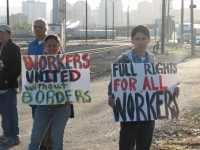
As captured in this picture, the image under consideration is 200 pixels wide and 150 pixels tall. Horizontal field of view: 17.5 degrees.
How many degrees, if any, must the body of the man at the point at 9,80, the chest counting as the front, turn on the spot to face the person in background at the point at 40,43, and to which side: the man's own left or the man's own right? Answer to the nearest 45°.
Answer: approximately 90° to the man's own left

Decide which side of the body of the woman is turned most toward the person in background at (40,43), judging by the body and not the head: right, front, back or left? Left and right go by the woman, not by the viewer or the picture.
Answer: back

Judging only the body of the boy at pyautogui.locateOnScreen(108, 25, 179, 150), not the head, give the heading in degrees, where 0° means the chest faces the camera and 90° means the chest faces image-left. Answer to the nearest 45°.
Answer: approximately 0°

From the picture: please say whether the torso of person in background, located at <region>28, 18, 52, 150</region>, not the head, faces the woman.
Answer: yes

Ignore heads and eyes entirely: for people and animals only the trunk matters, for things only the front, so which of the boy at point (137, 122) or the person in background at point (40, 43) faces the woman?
the person in background

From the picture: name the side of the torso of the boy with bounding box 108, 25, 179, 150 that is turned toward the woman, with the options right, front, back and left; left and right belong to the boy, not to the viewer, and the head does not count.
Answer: right

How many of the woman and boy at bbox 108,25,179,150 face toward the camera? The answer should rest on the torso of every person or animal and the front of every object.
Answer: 2

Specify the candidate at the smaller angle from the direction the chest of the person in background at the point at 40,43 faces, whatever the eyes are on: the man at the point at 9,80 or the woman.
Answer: the woman

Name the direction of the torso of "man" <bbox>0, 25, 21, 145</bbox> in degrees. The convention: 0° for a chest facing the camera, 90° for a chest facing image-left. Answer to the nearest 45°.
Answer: approximately 45°
